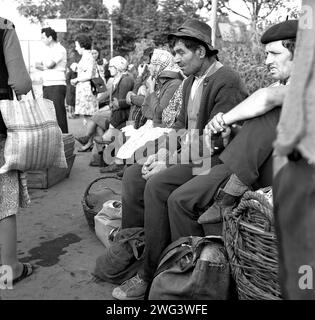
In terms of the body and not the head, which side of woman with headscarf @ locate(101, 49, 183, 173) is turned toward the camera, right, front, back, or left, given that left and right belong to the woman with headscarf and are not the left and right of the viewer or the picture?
left

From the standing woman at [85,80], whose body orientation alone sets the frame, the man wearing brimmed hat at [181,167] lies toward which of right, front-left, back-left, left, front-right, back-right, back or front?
left

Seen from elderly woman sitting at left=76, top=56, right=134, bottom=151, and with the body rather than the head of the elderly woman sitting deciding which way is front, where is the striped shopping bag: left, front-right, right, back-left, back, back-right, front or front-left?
left

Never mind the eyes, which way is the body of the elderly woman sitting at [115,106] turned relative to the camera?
to the viewer's left

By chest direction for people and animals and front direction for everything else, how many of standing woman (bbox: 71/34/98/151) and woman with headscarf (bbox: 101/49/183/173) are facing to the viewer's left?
2

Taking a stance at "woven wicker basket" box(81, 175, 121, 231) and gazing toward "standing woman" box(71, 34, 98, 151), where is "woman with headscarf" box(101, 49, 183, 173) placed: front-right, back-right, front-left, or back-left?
front-right

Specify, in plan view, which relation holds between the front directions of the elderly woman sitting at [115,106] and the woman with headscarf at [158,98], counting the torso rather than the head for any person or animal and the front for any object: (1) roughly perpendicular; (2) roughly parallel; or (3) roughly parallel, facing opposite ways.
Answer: roughly parallel

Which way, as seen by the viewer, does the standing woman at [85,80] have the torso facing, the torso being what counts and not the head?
to the viewer's left

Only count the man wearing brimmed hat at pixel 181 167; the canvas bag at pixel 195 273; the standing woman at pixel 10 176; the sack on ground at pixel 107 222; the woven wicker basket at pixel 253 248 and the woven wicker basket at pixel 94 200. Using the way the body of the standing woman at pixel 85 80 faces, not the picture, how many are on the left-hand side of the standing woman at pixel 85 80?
6

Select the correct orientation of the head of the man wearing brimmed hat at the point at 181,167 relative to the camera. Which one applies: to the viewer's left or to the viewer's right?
to the viewer's left

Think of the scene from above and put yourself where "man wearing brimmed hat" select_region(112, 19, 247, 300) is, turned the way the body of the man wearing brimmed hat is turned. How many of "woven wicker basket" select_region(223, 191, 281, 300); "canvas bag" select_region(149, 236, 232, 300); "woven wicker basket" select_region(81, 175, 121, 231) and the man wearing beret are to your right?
1

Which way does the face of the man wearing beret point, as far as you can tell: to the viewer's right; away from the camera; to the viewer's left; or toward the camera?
to the viewer's left

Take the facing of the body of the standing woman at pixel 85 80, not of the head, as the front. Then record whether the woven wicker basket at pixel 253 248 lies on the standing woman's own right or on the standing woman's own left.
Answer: on the standing woman's own left

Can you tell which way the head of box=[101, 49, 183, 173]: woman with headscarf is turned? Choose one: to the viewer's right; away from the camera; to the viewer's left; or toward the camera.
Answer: to the viewer's left

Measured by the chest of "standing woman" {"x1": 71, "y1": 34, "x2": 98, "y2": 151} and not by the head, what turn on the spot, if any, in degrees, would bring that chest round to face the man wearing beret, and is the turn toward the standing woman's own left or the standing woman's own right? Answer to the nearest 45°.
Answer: approximately 90° to the standing woman's own left
